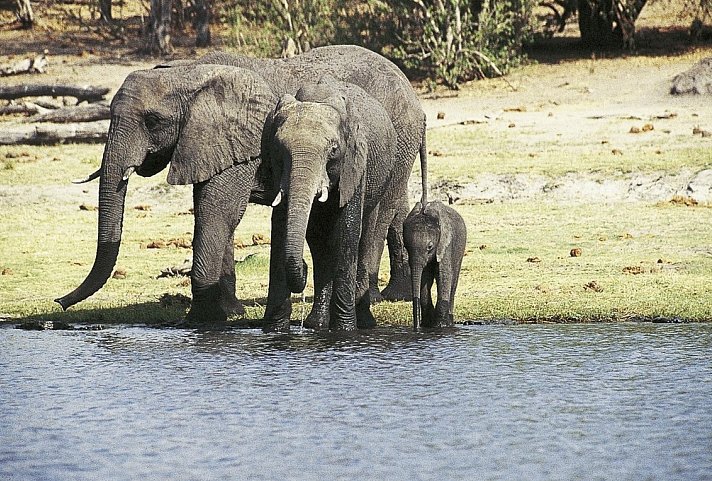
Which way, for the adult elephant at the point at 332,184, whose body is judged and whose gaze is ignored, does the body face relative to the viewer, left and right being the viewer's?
facing the viewer and to the left of the viewer

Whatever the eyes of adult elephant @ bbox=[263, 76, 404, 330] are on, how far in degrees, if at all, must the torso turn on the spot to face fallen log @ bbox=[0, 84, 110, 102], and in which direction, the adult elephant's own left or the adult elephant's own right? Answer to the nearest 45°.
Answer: approximately 135° to the adult elephant's own right

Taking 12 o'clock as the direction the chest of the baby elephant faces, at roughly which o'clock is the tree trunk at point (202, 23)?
The tree trunk is roughly at 4 o'clock from the baby elephant.

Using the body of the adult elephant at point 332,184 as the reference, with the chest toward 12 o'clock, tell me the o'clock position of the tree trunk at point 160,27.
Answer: The tree trunk is roughly at 4 o'clock from the adult elephant.

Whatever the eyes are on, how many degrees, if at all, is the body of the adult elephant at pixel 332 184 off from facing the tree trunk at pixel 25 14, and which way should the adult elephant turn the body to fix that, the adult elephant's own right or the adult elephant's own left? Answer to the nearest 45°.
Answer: approximately 135° to the adult elephant's own right

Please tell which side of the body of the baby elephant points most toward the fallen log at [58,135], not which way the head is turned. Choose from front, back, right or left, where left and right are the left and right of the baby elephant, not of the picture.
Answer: right

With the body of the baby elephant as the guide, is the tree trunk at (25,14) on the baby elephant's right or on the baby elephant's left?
on the baby elephant's right

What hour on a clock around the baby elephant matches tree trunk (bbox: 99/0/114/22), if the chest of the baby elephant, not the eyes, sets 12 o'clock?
The tree trunk is roughly at 4 o'clock from the baby elephant.

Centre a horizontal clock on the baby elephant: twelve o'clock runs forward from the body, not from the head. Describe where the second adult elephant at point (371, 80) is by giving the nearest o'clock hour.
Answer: The second adult elephant is roughly at 4 o'clock from the baby elephant.

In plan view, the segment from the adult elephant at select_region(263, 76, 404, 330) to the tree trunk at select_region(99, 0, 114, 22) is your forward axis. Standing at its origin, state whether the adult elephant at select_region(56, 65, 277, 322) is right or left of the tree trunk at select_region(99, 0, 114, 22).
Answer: left

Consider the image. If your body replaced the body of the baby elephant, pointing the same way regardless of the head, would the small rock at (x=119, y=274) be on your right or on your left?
on your right

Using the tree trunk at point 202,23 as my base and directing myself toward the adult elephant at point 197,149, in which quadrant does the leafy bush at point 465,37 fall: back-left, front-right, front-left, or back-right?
front-left

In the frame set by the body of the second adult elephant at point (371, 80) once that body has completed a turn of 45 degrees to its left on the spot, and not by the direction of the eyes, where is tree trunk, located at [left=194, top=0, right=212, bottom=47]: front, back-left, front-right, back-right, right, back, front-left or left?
back
